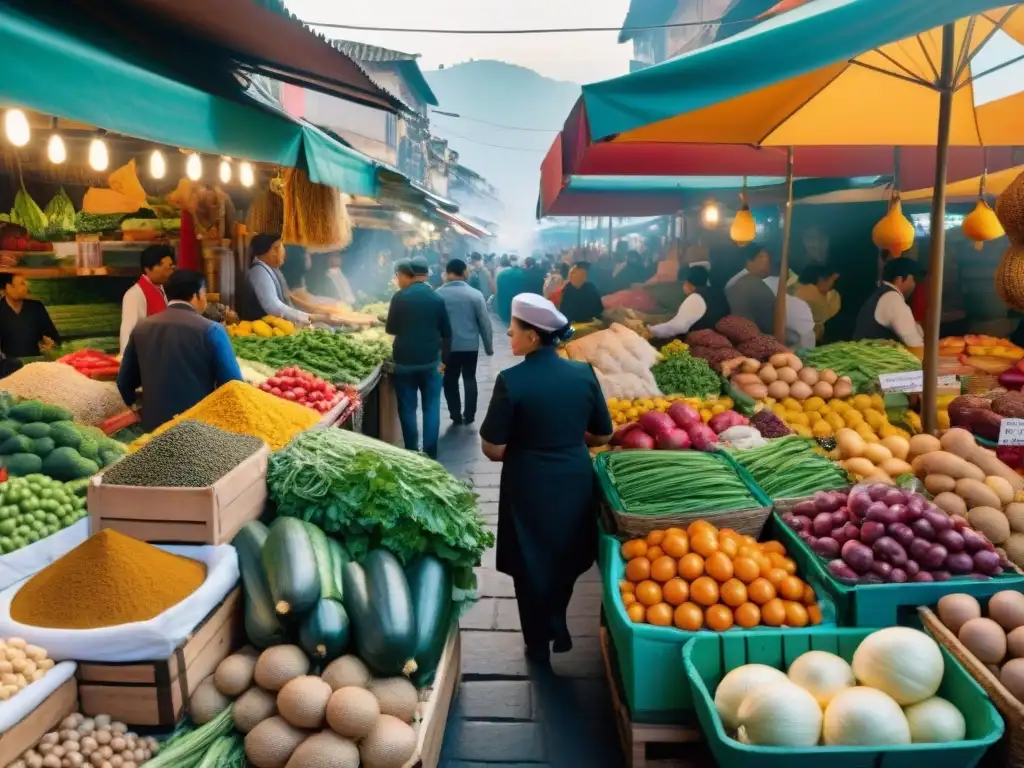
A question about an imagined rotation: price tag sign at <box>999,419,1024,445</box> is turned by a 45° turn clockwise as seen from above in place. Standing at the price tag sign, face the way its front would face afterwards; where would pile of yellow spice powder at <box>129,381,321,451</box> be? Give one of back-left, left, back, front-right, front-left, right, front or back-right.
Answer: front

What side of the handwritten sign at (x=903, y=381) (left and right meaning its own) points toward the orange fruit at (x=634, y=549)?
front

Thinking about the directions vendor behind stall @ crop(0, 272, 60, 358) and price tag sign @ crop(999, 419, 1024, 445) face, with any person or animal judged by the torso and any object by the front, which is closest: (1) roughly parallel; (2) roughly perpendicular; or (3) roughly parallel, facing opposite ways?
roughly perpendicular

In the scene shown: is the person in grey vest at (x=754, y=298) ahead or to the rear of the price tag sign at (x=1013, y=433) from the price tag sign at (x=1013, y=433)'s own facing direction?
to the rear

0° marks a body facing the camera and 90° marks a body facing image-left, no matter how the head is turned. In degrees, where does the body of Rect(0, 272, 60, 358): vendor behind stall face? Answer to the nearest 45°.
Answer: approximately 315°

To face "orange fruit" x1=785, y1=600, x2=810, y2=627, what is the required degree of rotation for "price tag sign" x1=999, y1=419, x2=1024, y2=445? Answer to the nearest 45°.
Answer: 0° — it already faces it

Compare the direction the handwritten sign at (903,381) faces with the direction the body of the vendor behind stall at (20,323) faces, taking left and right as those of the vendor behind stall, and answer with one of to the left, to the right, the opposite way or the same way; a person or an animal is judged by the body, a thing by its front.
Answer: to the right

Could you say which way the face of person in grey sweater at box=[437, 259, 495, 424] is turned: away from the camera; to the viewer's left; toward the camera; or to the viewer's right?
away from the camera

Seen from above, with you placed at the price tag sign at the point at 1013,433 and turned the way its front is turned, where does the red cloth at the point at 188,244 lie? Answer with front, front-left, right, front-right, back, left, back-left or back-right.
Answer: right

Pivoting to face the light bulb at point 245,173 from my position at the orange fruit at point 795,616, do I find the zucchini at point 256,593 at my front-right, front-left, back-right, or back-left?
front-left

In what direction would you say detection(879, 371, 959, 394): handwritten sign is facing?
toward the camera

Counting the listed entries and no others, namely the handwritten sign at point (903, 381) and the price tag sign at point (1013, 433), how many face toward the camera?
2

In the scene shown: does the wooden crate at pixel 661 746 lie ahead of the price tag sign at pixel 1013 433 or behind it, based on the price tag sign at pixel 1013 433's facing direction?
ahead

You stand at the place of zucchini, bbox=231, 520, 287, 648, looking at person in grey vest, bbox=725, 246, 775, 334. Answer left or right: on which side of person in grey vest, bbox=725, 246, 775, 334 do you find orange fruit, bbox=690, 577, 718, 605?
right

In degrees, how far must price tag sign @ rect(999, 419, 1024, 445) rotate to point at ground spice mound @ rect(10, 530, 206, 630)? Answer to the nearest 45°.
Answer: approximately 45° to its right
